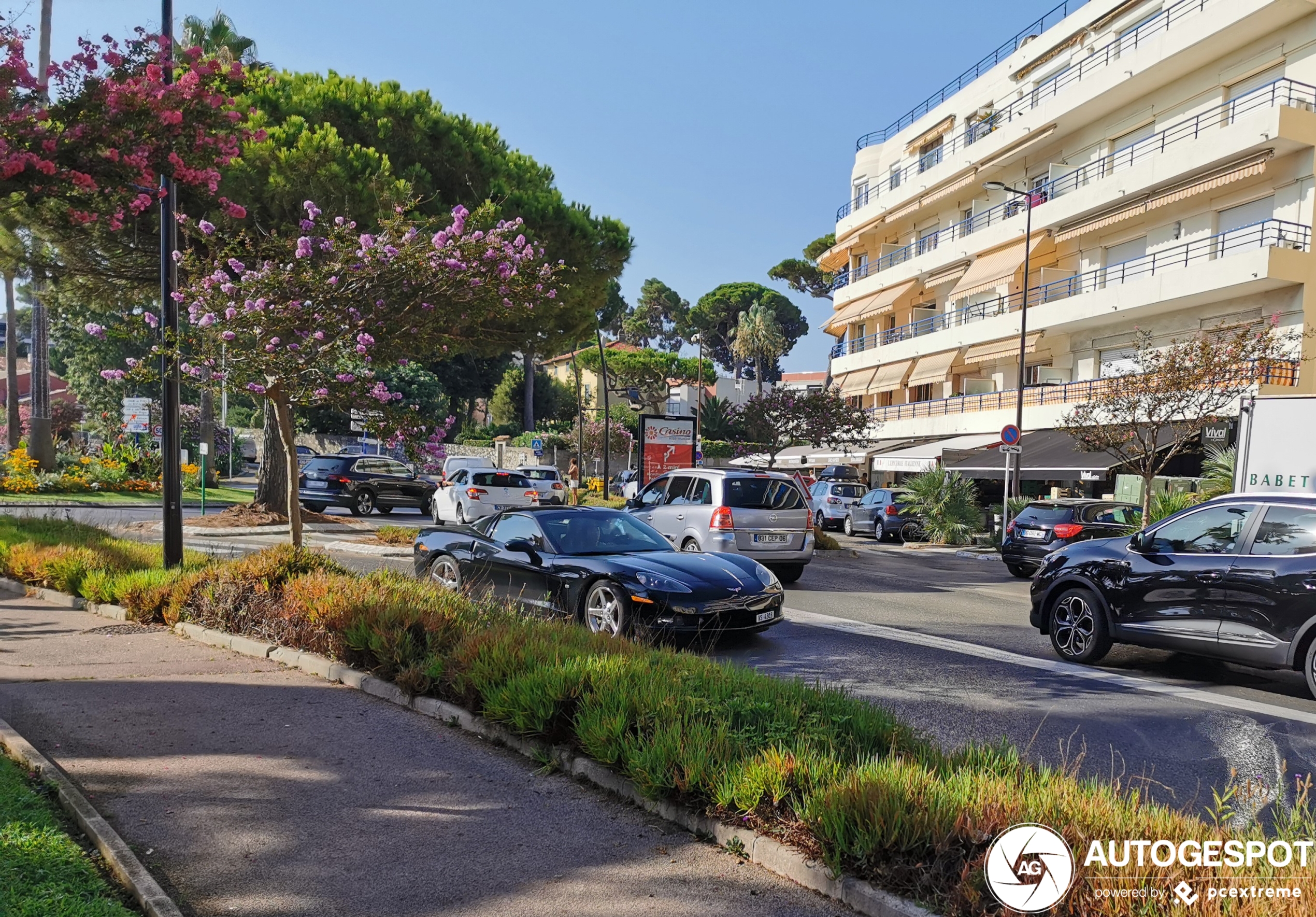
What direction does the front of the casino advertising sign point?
toward the camera

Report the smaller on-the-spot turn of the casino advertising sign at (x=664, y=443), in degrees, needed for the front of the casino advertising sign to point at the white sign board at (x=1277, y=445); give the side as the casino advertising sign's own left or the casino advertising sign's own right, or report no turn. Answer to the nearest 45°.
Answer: approximately 45° to the casino advertising sign's own left

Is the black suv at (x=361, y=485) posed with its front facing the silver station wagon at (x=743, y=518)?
no

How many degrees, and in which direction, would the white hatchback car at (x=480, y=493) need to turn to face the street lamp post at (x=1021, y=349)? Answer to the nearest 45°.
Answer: approximately 135° to its right

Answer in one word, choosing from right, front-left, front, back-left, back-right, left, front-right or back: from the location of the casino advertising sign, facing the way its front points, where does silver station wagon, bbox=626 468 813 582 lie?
front

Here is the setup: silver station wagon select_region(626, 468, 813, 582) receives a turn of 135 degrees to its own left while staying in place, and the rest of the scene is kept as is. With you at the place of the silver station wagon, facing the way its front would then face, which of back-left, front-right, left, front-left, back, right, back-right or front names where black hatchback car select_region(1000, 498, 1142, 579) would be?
back-left

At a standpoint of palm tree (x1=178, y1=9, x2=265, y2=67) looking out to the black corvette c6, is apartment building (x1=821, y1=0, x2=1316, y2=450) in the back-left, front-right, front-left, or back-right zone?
front-left

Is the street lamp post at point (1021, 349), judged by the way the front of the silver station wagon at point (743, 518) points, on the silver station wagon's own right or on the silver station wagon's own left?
on the silver station wagon's own right

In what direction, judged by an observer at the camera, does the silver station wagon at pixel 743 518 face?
facing away from the viewer and to the left of the viewer

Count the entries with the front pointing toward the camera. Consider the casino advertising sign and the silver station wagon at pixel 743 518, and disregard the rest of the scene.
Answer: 1

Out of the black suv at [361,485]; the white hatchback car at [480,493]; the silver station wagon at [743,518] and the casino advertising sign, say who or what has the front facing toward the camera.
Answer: the casino advertising sign

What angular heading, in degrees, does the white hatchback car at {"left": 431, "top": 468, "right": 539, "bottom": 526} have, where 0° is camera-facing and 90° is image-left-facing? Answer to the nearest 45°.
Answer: approximately 135°

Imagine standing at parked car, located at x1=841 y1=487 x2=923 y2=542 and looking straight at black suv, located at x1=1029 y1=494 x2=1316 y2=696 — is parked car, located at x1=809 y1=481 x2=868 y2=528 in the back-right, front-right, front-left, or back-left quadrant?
back-right

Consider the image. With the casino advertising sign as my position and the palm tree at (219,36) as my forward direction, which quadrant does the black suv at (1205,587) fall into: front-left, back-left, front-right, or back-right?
back-left

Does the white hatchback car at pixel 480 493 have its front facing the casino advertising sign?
no
